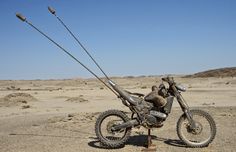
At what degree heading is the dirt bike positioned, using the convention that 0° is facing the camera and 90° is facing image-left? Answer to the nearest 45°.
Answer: approximately 270°
